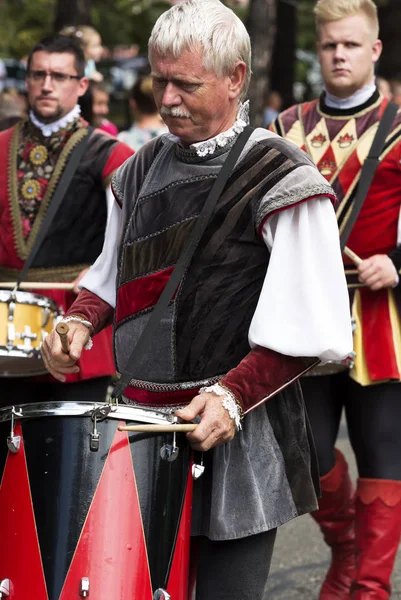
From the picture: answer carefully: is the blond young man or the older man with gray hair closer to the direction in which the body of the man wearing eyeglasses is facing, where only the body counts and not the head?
the older man with gray hair

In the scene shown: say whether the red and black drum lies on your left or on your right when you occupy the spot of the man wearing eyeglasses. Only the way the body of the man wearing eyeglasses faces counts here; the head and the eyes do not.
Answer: on your left

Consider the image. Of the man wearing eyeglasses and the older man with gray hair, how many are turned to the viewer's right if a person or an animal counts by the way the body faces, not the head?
0

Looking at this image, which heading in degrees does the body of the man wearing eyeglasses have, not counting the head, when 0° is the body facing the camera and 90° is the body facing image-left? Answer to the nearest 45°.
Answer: approximately 45°

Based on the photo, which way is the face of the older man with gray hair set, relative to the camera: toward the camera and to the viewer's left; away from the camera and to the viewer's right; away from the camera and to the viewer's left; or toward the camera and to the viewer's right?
toward the camera and to the viewer's left

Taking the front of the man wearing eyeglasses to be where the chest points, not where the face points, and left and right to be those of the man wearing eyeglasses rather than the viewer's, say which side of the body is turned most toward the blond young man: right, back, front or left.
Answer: left
